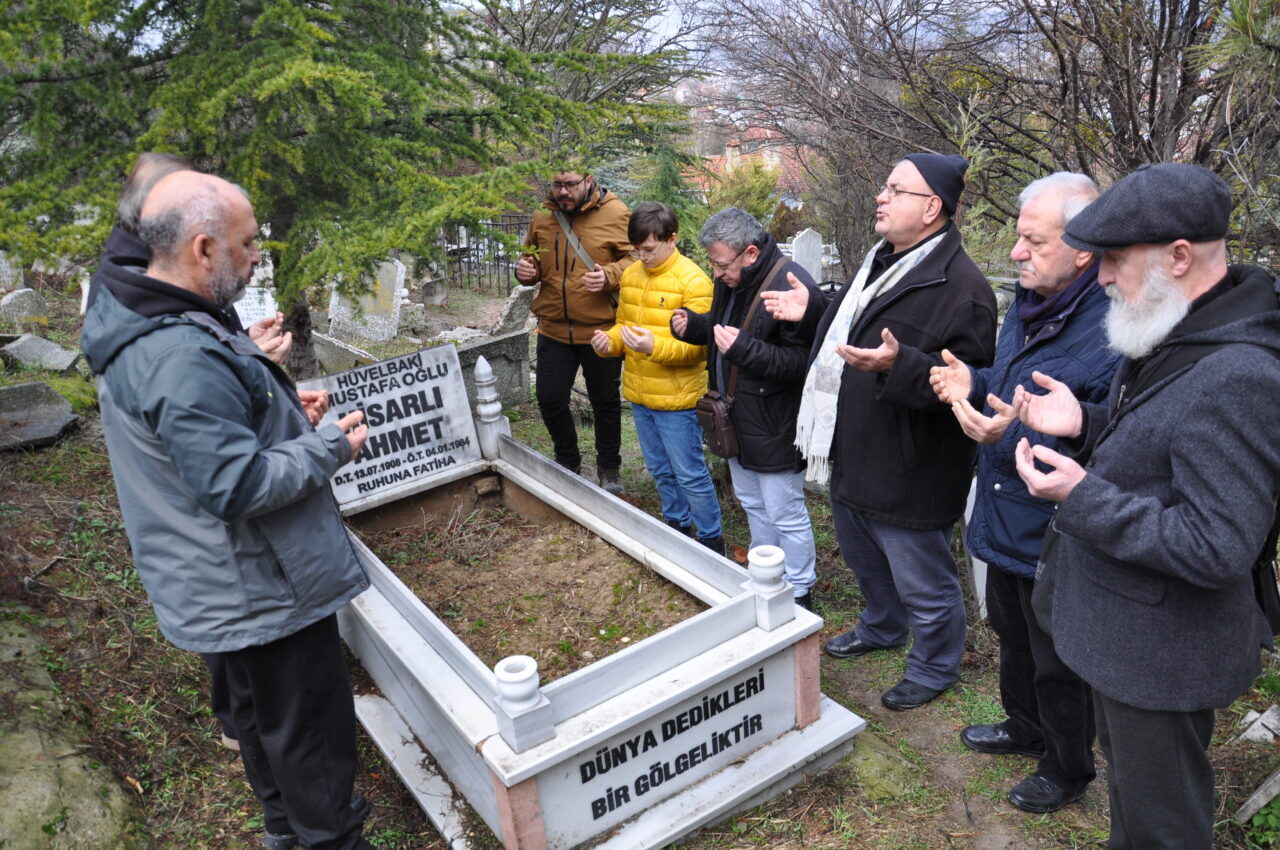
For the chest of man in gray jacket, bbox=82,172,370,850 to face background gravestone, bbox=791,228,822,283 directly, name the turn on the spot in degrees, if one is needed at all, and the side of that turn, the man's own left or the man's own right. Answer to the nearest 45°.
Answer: approximately 45° to the man's own left

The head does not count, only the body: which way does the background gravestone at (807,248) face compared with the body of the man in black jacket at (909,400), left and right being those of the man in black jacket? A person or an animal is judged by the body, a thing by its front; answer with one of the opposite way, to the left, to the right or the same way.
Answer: to the left

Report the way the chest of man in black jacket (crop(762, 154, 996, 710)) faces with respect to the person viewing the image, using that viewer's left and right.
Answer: facing the viewer and to the left of the viewer

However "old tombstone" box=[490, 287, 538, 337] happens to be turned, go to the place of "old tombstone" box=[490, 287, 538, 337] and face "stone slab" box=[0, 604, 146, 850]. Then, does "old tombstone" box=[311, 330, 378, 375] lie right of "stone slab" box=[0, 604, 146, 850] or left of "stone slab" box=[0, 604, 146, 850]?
right

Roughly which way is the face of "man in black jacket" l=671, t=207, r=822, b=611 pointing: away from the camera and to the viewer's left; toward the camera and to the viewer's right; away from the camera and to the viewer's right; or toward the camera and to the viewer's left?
toward the camera and to the viewer's left

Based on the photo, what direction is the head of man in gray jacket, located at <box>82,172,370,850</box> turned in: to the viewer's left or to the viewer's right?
to the viewer's right

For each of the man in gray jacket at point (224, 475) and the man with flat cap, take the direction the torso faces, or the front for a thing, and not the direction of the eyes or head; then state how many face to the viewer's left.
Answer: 1

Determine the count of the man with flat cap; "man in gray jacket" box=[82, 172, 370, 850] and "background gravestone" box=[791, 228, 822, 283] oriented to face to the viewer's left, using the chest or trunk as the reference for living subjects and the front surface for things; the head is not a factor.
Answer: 1

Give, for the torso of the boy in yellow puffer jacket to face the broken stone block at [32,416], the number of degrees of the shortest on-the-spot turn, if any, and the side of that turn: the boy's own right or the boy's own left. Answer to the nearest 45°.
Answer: approximately 45° to the boy's own right

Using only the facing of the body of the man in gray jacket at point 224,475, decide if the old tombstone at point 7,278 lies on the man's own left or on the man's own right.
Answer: on the man's own left

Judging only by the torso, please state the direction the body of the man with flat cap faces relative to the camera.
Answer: to the viewer's left

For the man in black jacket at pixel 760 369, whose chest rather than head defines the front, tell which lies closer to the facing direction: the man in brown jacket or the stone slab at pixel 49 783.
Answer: the stone slab

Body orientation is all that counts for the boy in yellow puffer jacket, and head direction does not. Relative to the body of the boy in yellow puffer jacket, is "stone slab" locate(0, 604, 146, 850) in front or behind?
in front

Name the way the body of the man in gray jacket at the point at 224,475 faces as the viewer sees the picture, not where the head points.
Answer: to the viewer's right

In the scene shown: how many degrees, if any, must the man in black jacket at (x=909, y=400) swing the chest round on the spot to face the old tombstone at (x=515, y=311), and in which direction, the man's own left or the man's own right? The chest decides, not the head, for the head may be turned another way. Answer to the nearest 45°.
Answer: approximately 90° to the man's own right

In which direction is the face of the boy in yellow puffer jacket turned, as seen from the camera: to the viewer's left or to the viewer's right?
to the viewer's left

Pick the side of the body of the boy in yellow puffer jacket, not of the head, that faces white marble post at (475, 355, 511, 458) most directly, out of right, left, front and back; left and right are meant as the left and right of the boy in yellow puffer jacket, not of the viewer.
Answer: right

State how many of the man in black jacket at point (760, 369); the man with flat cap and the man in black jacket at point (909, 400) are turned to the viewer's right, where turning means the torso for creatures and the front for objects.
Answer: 0
